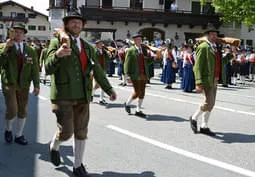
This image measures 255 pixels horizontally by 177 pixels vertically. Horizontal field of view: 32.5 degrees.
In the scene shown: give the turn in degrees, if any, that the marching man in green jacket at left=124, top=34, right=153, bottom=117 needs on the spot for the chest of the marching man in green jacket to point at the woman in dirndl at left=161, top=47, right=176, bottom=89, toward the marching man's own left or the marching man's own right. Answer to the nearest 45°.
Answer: approximately 135° to the marching man's own left

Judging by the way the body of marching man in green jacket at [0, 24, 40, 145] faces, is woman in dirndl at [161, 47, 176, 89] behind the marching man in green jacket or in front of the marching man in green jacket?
behind

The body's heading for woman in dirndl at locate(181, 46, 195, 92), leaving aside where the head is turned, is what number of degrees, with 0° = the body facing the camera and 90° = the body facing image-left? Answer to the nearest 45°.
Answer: approximately 315°

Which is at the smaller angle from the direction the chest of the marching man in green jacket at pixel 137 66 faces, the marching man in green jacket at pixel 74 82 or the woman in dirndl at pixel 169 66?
the marching man in green jacket

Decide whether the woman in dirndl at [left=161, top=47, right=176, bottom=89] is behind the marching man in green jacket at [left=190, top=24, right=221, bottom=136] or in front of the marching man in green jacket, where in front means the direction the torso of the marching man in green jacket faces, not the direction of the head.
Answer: behind

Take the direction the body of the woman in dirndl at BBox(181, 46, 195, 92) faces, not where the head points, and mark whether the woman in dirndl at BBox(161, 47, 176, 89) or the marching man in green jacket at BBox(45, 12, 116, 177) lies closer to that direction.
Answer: the marching man in green jacket

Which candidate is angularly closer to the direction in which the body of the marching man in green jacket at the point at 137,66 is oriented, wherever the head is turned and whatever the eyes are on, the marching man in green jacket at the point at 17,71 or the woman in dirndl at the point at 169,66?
the marching man in green jacket

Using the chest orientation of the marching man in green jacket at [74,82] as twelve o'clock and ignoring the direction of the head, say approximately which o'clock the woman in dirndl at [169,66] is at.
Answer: The woman in dirndl is roughly at 8 o'clock from the marching man in green jacket.

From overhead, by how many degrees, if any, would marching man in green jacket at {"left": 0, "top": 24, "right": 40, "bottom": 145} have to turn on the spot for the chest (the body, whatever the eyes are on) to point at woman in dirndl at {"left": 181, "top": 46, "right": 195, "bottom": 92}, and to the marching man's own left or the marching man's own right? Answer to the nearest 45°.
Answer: approximately 135° to the marching man's own left
